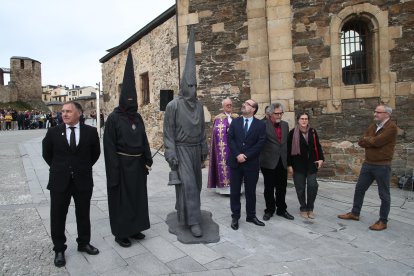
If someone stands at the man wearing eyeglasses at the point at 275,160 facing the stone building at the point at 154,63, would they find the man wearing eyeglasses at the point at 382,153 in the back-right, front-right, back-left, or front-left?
back-right

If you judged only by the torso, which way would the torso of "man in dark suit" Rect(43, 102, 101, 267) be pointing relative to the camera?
toward the camera

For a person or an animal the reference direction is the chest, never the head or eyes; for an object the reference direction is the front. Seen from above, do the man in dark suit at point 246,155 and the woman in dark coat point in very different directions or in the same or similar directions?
same or similar directions

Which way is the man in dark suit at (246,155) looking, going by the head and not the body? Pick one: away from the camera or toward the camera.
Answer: toward the camera

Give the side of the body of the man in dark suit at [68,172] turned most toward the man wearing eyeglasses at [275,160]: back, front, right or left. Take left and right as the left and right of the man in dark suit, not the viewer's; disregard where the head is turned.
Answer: left

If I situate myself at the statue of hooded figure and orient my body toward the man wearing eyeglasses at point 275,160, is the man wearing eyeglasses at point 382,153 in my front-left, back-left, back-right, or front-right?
front-right

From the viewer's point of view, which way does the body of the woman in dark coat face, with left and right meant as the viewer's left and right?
facing the viewer

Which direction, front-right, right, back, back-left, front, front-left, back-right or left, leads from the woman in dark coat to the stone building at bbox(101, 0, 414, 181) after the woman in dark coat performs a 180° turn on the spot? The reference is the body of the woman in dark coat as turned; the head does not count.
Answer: front

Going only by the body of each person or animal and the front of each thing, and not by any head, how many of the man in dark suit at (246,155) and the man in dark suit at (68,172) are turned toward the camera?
2

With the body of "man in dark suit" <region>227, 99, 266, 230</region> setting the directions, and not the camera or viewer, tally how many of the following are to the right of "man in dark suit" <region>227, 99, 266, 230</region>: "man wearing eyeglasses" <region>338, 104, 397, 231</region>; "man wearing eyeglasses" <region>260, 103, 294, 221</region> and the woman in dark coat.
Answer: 0

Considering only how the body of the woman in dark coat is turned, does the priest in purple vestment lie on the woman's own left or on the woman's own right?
on the woman's own right

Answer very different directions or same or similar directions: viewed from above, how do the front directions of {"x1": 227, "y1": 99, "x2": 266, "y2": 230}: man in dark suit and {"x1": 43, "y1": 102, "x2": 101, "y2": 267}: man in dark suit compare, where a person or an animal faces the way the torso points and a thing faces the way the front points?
same or similar directions
